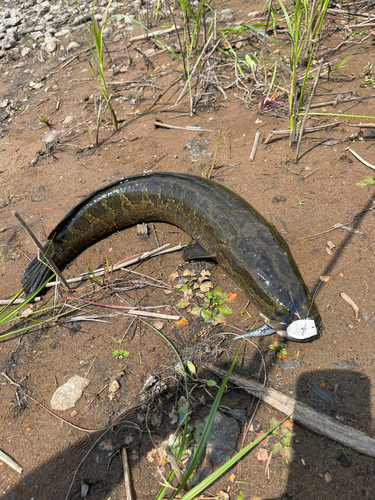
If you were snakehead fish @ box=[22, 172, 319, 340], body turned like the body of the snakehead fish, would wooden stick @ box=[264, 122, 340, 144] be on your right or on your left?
on your left

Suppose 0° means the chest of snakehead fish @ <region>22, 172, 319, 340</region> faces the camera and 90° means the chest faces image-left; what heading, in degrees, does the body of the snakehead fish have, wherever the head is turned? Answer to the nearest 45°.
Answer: approximately 315°

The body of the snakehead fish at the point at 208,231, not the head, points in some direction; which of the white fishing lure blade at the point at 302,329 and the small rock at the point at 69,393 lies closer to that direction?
the white fishing lure blade

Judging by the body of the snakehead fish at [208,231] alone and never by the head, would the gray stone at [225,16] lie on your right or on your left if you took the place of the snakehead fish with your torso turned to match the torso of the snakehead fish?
on your left

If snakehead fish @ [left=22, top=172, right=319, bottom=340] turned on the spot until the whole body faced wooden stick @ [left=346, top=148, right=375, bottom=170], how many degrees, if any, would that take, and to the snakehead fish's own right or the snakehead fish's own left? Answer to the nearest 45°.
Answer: approximately 45° to the snakehead fish's own left

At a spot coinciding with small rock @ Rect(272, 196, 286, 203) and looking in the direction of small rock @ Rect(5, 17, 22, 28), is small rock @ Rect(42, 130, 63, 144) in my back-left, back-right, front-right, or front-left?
front-left

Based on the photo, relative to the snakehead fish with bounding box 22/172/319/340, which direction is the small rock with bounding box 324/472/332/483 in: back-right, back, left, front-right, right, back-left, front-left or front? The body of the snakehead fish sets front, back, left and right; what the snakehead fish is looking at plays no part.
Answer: front-right

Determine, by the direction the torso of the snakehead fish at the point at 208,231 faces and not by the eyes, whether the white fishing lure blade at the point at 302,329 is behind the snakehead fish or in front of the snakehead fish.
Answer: in front

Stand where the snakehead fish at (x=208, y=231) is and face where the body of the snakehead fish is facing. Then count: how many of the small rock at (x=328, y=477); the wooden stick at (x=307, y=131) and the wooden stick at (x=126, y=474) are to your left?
1

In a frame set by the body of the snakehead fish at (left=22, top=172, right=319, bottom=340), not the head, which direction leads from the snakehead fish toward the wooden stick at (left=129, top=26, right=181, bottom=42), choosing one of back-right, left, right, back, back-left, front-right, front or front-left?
back-left

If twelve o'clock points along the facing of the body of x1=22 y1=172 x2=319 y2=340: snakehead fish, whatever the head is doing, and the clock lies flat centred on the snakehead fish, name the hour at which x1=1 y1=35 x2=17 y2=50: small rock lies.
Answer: The small rock is roughly at 7 o'clock from the snakehead fish.

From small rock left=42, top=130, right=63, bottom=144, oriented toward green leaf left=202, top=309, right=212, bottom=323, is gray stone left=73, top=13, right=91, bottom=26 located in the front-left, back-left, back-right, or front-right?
back-left
